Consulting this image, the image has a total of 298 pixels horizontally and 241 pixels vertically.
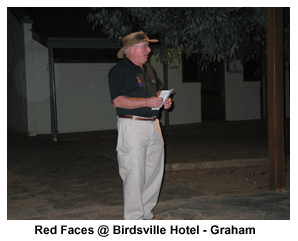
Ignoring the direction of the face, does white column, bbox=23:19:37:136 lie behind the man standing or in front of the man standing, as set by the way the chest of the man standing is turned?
behind

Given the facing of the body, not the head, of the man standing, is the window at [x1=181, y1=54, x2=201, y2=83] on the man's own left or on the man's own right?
on the man's own left

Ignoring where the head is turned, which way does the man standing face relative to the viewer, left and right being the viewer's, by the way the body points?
facing the viewer and to the right of the viewer

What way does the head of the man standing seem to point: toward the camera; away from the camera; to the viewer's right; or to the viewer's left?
to the viewer's right

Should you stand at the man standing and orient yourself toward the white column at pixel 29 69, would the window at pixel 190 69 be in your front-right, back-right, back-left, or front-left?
front-right

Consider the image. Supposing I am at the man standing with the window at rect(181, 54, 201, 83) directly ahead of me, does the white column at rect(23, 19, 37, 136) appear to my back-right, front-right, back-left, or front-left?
front-left

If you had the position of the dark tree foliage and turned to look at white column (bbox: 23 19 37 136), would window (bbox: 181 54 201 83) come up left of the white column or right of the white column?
right
